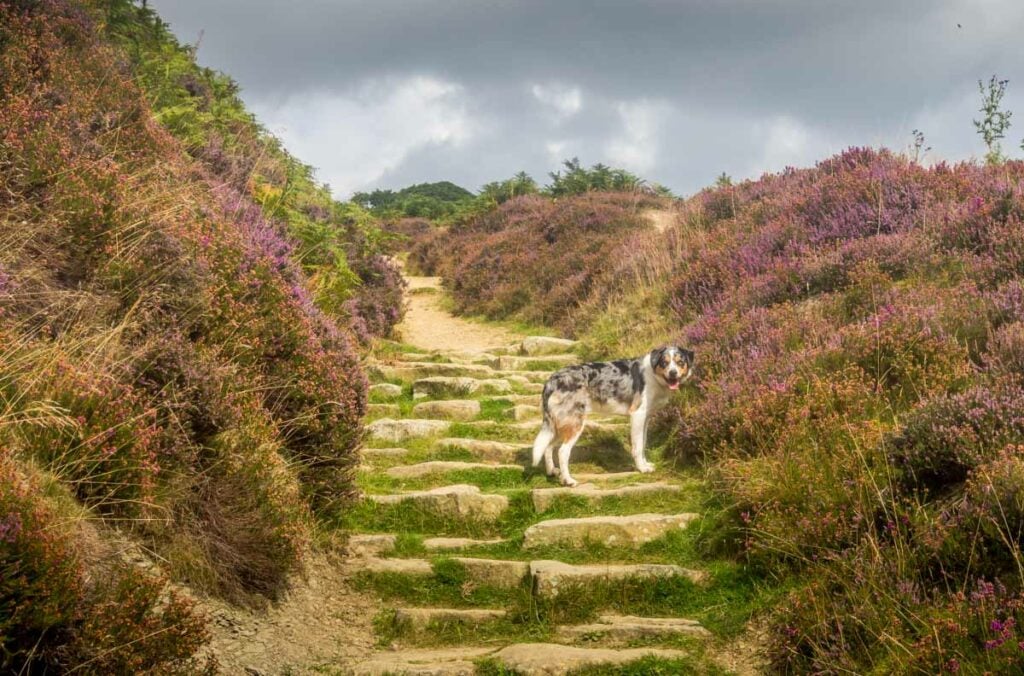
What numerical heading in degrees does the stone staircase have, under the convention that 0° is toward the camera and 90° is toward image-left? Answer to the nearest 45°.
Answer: approximately 0°

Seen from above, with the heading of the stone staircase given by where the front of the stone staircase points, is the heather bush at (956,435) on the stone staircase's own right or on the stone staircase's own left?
on the stone staircase's own left

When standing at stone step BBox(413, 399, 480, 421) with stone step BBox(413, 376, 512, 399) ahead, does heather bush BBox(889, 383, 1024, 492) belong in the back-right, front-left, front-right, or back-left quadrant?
back-right

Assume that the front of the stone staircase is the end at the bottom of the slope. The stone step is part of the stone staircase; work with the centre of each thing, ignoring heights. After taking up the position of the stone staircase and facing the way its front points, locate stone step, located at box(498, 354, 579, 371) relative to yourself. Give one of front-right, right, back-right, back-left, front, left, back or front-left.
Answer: back
